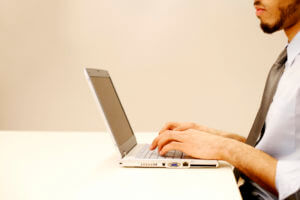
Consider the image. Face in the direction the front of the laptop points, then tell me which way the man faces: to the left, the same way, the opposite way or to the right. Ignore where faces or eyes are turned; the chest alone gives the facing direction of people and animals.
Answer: the opposite way

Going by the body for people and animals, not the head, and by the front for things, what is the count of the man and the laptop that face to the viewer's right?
1

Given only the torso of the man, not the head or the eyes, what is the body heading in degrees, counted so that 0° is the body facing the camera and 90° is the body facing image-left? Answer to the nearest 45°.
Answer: approximately 90°

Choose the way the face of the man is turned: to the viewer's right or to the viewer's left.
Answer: to the viewer's left

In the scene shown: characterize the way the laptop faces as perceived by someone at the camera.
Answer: facing to the right of the viewer

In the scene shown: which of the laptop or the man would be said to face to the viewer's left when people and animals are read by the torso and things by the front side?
the man
